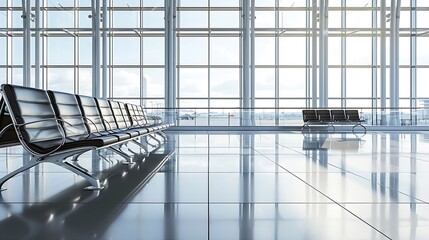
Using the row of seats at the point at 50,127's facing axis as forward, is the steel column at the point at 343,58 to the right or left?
on its left

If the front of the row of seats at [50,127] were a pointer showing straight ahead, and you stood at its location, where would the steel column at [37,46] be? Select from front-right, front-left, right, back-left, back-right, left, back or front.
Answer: back-left

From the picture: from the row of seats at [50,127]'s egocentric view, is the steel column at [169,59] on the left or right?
on its left

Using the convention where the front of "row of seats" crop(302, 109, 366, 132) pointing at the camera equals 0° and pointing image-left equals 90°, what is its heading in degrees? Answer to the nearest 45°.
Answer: approximately 315°

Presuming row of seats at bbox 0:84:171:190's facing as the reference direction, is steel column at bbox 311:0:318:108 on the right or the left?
on its left

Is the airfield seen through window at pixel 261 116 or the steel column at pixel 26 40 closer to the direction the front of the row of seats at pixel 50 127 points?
the airfield seen through window

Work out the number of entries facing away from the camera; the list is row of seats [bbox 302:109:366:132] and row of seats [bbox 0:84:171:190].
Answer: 0

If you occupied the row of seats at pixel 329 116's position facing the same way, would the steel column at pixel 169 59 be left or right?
on its right

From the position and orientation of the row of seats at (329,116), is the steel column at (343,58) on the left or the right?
on its left

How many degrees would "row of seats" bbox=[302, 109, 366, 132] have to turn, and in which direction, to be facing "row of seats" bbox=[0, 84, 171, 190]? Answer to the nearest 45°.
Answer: approximately 45° to its right
